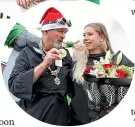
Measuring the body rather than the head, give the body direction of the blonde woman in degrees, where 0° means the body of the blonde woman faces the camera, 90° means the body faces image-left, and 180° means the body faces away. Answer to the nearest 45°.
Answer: approximately 45°

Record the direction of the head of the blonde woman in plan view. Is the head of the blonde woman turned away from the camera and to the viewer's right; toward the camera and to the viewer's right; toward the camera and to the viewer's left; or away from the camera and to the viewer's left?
toward the camera and to the viewer's left

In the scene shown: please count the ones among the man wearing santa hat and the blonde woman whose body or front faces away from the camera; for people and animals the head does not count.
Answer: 0
